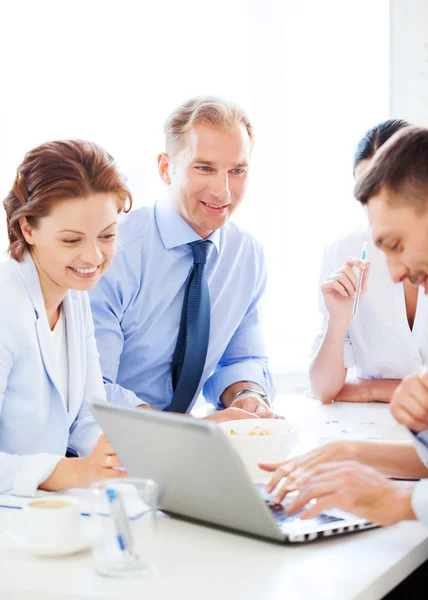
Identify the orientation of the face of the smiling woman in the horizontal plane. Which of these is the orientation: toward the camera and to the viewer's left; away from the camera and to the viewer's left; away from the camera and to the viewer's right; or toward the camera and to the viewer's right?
toward the camera and to the viewer's right

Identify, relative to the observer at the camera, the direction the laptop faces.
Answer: facing away from the viewer and to the right of the viewer

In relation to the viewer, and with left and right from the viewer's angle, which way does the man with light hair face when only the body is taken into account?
facing the viewer and to the right of the viewer

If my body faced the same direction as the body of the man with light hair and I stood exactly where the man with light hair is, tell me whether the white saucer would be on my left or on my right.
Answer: on my right

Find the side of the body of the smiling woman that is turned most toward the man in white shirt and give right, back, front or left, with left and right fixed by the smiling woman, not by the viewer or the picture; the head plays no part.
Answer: front

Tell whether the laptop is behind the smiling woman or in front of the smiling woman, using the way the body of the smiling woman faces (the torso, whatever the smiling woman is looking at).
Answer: in front

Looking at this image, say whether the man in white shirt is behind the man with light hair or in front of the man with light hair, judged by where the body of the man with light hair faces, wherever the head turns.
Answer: in front

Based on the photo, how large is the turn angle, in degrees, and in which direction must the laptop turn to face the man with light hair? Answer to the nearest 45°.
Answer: approximately 45° to its left

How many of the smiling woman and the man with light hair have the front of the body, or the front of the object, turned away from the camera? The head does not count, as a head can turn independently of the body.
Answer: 0
